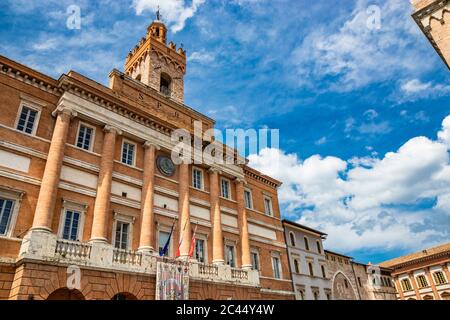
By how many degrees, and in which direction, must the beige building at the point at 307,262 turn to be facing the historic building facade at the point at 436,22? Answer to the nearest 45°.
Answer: approximately 45° to its right

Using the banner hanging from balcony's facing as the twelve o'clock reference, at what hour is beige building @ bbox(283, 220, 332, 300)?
The beige building is roughly at 9 o'clock from the banner hanging from balcony.

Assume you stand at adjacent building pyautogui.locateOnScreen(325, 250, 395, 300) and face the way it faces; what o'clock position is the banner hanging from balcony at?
The banner hanging from balcony is roughly at 2 o'clock from the adjacent building.

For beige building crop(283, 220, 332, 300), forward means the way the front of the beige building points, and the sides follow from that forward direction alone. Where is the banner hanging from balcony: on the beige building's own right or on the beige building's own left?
on the beige building's own right

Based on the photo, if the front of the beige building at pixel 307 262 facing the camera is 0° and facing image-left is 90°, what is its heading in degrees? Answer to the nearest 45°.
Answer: approximately 315°

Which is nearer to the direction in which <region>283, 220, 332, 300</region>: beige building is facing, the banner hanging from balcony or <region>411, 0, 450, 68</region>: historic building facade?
the historic building facade

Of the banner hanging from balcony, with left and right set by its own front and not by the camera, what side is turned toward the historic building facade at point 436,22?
front

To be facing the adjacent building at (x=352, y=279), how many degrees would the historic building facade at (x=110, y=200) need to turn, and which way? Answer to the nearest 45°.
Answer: approximately 90° to its left

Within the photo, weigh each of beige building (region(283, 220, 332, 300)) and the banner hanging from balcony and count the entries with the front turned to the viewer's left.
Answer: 0

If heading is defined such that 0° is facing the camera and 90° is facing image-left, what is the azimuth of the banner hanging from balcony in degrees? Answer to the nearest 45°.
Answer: approximately 315°

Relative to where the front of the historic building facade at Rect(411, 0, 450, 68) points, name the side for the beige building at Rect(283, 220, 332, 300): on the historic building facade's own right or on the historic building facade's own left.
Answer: on the historic building facade's own right

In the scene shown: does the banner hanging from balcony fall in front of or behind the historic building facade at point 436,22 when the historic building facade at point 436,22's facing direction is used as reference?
in front

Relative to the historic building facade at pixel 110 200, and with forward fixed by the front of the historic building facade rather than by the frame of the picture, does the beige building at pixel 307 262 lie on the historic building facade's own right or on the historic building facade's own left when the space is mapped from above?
on the historic building facade's own left
